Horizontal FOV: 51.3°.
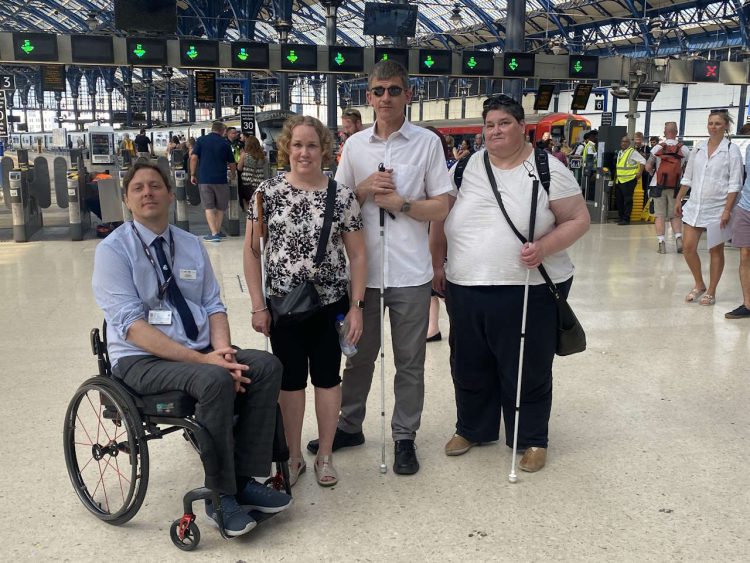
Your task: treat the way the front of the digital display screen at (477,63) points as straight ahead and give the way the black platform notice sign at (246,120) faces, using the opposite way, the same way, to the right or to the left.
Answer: the same way

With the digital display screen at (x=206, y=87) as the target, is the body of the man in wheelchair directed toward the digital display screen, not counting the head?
no

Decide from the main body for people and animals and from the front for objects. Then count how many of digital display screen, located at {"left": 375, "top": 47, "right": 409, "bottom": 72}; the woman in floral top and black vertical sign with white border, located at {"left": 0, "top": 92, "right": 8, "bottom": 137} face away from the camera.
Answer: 0

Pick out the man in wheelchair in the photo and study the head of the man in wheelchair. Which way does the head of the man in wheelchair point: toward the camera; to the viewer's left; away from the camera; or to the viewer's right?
toward the camera

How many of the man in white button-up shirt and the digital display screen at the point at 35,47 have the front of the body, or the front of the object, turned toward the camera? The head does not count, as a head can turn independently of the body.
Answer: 2

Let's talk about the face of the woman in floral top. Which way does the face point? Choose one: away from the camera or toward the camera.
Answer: toward the camera

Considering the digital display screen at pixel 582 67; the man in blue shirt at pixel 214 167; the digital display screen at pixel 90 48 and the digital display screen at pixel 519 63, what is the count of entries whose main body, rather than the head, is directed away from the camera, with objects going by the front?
1

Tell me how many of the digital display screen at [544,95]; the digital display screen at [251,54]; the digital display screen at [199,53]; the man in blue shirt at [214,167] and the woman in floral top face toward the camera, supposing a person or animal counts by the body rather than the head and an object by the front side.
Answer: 4

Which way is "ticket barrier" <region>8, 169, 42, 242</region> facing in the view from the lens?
facing the viewer

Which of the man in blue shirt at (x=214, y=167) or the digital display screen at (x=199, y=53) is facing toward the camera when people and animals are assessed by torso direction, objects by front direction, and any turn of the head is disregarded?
the digital display screen

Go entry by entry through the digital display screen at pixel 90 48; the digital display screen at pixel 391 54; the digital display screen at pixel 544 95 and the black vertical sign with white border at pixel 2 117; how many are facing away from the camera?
0

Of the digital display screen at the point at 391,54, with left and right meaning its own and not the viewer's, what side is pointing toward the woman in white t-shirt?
front

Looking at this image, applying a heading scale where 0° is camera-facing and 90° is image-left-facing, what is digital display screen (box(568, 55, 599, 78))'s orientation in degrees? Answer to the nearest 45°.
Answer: approximately 0°

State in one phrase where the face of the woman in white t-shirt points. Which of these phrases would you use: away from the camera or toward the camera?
toward the camera

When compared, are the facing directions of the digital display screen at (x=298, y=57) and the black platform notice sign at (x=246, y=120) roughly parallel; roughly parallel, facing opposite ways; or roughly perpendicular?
roughly parallel

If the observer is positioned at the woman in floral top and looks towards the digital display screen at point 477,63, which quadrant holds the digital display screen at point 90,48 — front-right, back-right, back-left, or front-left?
front-left

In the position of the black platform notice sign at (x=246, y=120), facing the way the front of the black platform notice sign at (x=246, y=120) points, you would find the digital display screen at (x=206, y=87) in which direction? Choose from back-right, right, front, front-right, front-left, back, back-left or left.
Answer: back-right

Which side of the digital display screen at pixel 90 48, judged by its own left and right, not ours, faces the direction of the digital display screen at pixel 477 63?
left

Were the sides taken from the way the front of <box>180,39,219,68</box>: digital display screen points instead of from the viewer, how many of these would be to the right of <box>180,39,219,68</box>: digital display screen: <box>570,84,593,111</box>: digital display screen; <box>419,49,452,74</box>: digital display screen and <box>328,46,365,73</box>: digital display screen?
0

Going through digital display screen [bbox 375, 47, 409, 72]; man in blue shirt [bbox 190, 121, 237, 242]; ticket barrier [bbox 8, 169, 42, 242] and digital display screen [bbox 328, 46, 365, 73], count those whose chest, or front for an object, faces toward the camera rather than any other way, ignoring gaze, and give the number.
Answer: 3

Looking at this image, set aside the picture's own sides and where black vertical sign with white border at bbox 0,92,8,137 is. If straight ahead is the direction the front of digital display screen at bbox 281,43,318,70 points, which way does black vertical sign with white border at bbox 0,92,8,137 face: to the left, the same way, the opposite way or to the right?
the same way

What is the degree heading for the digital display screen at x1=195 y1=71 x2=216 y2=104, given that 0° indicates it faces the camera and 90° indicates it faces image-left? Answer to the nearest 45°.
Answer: approximately 0°

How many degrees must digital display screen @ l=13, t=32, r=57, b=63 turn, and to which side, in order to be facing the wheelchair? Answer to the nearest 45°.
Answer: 0° — it already faces it
